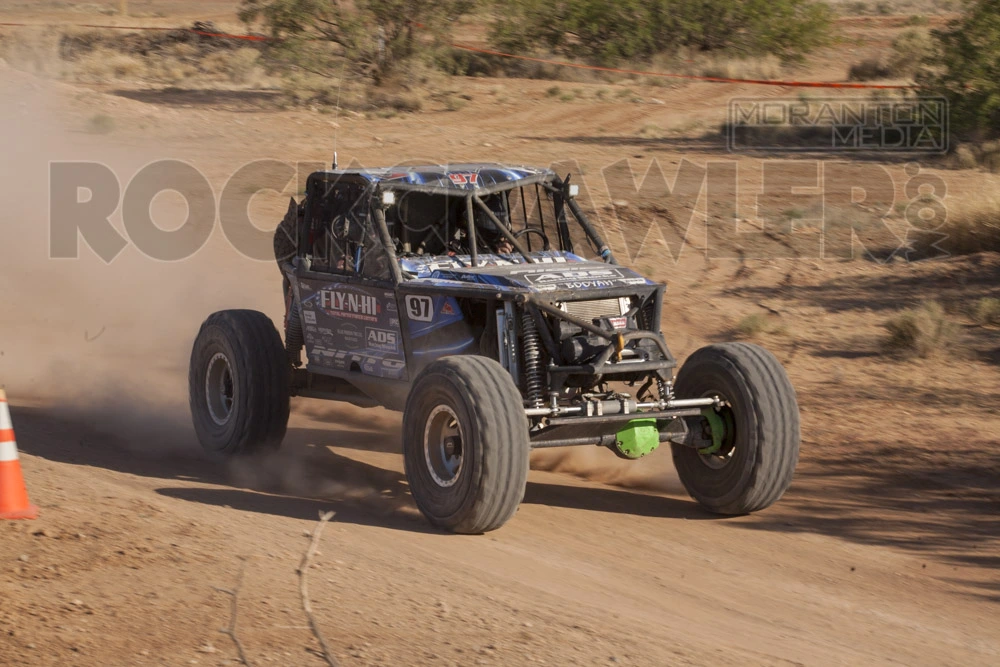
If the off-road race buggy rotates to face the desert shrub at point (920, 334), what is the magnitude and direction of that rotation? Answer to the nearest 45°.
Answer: approximately 90° to its left

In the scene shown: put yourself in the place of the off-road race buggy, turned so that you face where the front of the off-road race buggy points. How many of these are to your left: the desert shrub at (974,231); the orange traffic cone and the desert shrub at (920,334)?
2

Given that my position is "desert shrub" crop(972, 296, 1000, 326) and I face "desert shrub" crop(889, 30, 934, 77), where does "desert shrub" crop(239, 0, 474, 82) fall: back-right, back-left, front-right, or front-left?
front-left

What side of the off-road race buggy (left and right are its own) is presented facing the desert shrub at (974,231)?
left

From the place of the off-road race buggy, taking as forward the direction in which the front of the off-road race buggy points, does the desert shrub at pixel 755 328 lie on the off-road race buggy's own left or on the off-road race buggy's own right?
on the off-road race buggy's own left

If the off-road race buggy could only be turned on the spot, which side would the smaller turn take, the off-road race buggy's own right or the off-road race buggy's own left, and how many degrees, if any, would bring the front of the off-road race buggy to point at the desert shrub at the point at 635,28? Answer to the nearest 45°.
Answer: approximately 135° to the off-road race buggy's own left

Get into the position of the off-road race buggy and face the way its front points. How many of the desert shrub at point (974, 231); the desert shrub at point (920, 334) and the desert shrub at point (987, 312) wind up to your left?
3

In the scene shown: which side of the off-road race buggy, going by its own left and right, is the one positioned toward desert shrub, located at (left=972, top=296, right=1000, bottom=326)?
left

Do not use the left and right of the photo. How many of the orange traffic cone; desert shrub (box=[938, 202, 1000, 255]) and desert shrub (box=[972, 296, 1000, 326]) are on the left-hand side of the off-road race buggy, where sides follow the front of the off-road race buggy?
2

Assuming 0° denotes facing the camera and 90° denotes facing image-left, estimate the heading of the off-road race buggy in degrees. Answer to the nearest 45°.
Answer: approximately 315°
